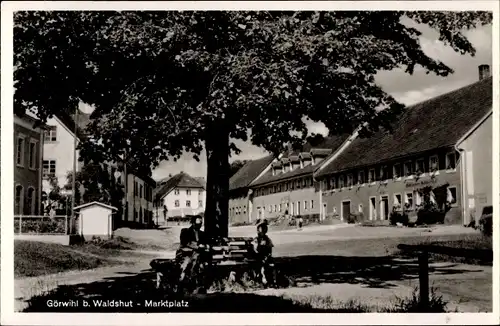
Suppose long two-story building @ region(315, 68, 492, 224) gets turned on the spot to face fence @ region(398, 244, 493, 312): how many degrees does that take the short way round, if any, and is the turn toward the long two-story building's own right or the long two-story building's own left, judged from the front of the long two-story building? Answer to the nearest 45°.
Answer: approximately 45° to the long two-story building's own left

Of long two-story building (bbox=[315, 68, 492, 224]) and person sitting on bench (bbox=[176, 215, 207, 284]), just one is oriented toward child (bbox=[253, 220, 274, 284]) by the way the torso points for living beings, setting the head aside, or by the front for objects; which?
the long two-story building

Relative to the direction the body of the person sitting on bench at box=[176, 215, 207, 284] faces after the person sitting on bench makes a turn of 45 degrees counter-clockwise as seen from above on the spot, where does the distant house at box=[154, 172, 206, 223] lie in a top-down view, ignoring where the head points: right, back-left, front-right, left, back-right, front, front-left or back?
back

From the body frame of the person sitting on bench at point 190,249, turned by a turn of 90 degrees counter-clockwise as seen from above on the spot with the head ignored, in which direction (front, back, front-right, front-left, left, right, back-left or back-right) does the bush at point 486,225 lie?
front-left

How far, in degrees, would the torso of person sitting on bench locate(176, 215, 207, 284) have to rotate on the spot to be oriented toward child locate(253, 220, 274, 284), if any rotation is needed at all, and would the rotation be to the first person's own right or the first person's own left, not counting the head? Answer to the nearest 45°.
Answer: approximately 135° to the first person's own left

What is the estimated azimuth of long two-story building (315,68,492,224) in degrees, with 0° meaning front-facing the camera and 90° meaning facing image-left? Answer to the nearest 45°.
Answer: approximately 45°

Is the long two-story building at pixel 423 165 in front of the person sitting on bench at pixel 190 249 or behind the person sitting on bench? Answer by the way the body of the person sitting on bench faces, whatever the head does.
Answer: behind

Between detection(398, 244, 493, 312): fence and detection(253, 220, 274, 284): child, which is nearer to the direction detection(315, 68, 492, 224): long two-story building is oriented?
the child

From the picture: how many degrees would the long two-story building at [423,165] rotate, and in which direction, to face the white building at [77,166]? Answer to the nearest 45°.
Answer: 0° — it already faces it

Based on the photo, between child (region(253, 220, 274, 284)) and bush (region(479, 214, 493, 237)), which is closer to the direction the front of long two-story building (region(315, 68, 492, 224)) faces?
the child

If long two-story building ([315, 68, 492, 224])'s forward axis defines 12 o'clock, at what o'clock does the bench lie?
The bench is roughly at 12 o'clock from the long two-story building.
